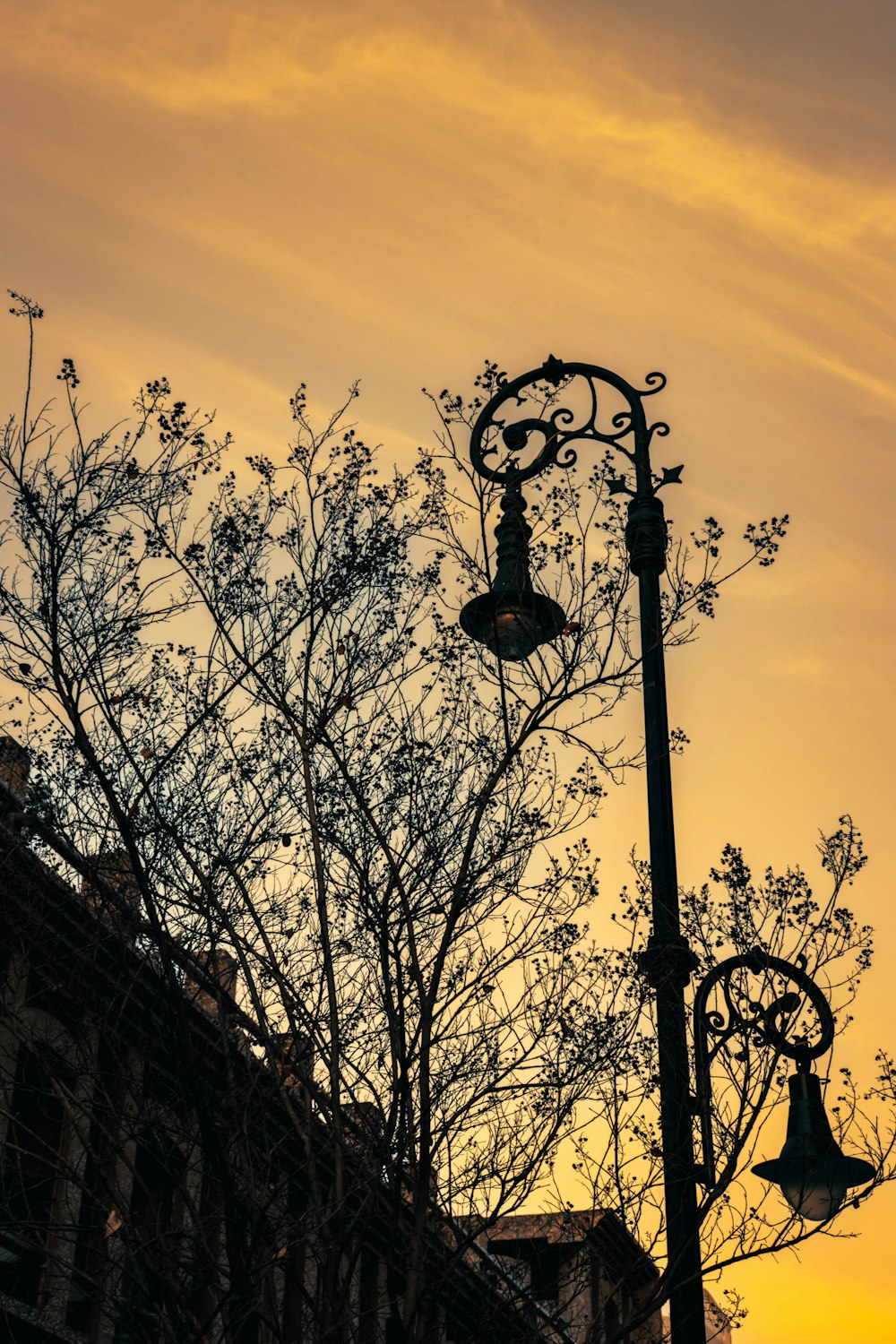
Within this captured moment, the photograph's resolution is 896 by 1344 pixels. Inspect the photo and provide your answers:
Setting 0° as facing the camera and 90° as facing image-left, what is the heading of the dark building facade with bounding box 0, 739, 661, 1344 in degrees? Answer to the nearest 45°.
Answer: approximately 315°

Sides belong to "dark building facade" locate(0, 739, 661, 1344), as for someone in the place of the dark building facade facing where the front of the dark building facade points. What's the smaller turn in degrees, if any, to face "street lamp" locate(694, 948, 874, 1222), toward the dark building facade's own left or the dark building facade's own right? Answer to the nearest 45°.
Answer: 0° — it already faces it

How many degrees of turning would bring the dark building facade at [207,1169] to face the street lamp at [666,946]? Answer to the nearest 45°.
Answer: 0° — it already faces it
